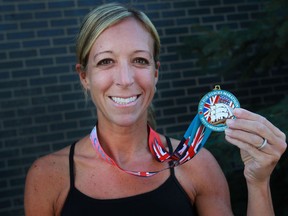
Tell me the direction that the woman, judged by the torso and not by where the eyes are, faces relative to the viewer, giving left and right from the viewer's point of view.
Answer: facing the viewer

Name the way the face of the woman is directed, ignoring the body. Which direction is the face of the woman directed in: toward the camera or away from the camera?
toward the camera
